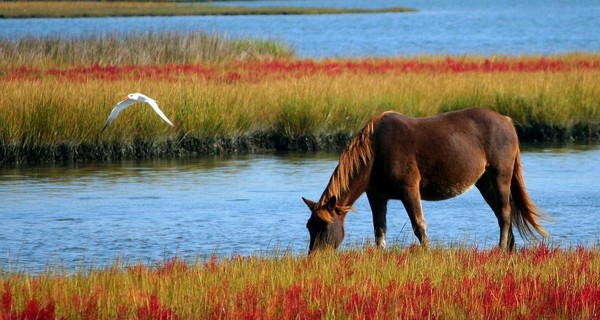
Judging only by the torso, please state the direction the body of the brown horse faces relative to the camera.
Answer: to the viewer's left
